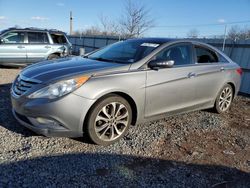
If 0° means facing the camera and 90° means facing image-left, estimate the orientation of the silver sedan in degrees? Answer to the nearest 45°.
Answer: approximately 45°
